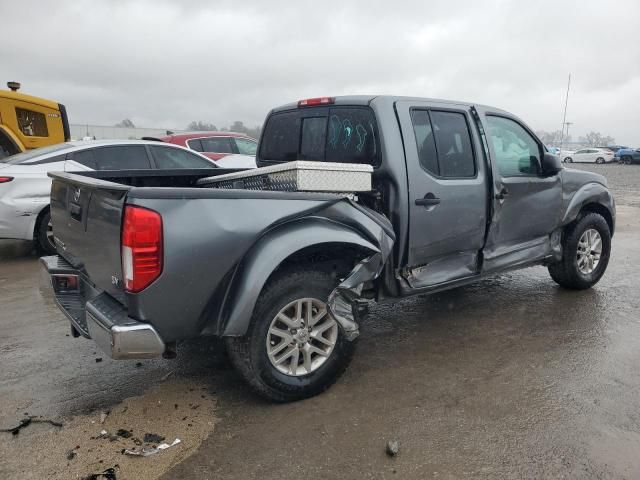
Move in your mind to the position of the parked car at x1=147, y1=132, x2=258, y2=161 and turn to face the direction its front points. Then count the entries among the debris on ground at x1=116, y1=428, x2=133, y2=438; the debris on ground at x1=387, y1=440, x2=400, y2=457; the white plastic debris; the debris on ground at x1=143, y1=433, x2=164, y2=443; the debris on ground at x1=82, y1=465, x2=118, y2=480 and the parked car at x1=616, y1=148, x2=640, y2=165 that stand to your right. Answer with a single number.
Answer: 5

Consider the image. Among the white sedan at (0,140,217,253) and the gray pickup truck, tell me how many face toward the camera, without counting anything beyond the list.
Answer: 0

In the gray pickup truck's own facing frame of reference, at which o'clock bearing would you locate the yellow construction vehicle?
The yellow construction vehicle is roughly at 9 o'clock from the gray pickup truck.

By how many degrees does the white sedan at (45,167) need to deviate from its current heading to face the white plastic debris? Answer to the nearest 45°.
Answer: approximately 135° to its right

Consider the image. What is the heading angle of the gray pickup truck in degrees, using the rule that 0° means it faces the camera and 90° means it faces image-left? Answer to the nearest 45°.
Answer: approximately 225°

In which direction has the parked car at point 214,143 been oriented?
to the viewer's right

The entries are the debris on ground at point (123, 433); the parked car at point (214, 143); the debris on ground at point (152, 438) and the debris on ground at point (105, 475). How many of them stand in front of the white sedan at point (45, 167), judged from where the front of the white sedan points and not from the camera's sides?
1

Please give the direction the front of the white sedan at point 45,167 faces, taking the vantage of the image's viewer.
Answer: facing away from the viewer and to the right of the viewer

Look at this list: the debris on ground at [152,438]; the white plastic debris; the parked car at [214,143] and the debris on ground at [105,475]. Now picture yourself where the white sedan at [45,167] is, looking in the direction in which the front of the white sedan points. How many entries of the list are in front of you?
1

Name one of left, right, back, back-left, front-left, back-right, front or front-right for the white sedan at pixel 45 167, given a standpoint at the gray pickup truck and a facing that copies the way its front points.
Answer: left

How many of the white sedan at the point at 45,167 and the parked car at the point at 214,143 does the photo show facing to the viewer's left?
0

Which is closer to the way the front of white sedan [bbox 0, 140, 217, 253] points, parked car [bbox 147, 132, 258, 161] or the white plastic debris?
the parked car

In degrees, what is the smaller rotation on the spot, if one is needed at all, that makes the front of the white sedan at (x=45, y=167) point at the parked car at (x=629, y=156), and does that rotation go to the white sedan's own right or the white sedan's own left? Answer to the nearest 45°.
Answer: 0° — it already faces it
